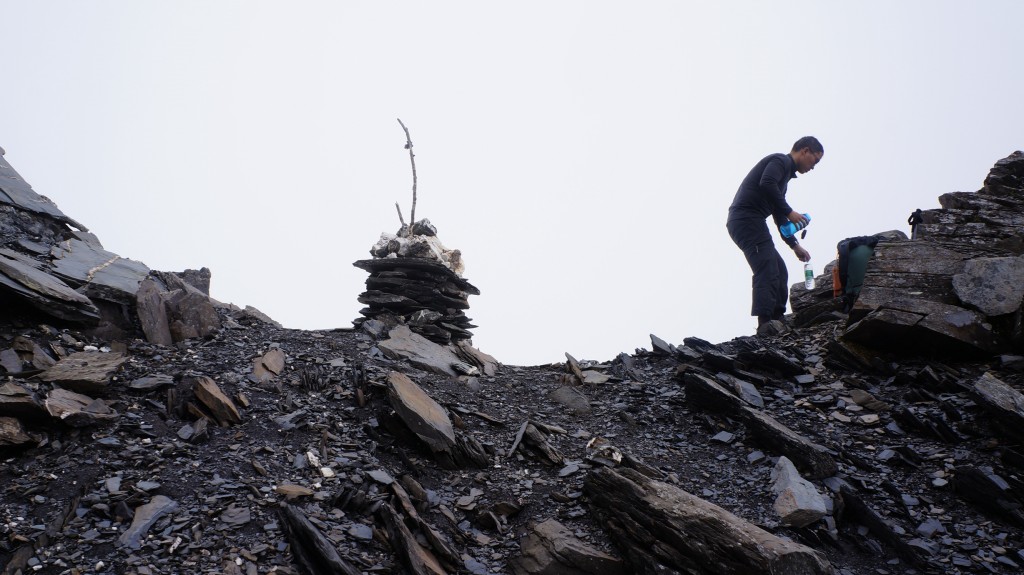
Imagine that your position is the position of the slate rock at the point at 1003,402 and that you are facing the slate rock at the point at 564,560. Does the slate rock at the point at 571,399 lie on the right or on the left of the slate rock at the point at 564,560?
right

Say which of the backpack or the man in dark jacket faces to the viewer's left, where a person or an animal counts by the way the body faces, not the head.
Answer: the backpack

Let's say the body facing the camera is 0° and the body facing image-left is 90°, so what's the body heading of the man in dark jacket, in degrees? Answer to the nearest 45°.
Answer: approximately 270°

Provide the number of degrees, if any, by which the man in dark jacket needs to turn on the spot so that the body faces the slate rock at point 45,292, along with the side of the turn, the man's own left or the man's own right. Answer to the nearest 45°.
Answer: approximately 135° to the man's own right

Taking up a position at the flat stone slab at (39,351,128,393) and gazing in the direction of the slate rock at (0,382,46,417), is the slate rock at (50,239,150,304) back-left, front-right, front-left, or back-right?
back-right

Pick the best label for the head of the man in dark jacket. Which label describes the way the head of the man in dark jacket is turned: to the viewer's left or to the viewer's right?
to the viewer's right
